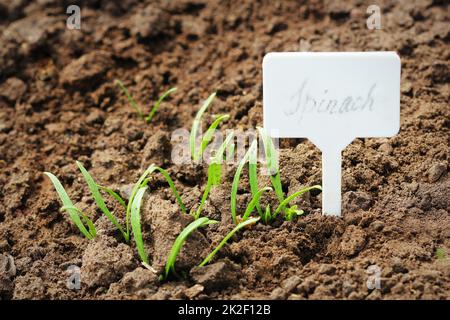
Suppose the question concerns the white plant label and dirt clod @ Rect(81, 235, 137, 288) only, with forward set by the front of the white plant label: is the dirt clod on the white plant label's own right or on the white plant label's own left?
on the white plant label's own right

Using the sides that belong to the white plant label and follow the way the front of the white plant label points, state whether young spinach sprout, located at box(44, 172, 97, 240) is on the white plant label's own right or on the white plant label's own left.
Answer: on the white plant label's own right

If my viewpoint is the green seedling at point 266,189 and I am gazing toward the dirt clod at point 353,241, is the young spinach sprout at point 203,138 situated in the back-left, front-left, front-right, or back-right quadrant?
back-left

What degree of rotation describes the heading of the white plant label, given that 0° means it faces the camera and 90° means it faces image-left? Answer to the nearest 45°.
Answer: approximately 0°

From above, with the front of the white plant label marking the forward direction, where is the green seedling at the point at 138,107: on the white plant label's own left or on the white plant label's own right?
on the white plant label's own right
